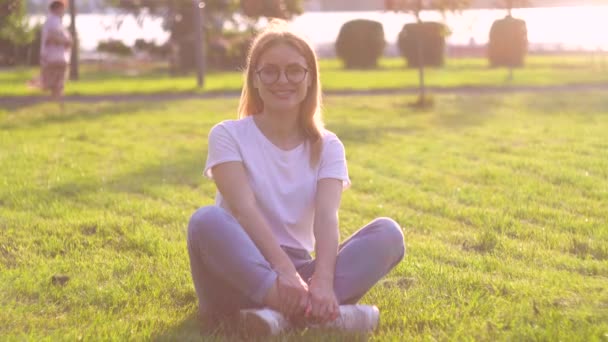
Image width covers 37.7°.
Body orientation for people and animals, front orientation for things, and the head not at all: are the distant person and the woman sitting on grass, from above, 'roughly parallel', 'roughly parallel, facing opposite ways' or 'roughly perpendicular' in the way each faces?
roughly perpendicular

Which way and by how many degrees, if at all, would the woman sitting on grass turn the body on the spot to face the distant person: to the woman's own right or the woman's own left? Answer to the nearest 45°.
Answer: approximately 180°

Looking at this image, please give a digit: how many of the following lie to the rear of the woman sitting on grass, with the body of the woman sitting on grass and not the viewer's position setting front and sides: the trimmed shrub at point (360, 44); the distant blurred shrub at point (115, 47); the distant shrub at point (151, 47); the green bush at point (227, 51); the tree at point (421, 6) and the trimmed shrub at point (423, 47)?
6

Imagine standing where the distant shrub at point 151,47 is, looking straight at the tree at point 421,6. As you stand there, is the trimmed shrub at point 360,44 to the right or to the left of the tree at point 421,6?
left

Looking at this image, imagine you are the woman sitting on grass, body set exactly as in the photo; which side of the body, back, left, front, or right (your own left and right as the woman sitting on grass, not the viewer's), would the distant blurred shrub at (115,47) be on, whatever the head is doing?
back

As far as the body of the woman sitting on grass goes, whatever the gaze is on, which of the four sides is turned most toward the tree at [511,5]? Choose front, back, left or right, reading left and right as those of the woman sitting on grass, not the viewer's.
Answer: back

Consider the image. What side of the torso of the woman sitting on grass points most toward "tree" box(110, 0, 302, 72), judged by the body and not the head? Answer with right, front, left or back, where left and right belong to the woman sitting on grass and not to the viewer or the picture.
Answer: back

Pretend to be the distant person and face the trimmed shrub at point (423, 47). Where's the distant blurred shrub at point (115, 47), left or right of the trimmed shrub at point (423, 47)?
left

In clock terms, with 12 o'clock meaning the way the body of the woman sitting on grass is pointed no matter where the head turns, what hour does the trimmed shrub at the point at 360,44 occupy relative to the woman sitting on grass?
The trimmed shrub is roughly at 6 o'clock from the woman sitting on grass.

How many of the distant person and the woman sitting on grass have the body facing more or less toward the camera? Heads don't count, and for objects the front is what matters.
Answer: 1

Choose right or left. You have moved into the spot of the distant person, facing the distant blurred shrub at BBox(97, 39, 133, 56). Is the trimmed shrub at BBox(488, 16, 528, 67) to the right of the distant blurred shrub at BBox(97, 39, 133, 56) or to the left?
right
